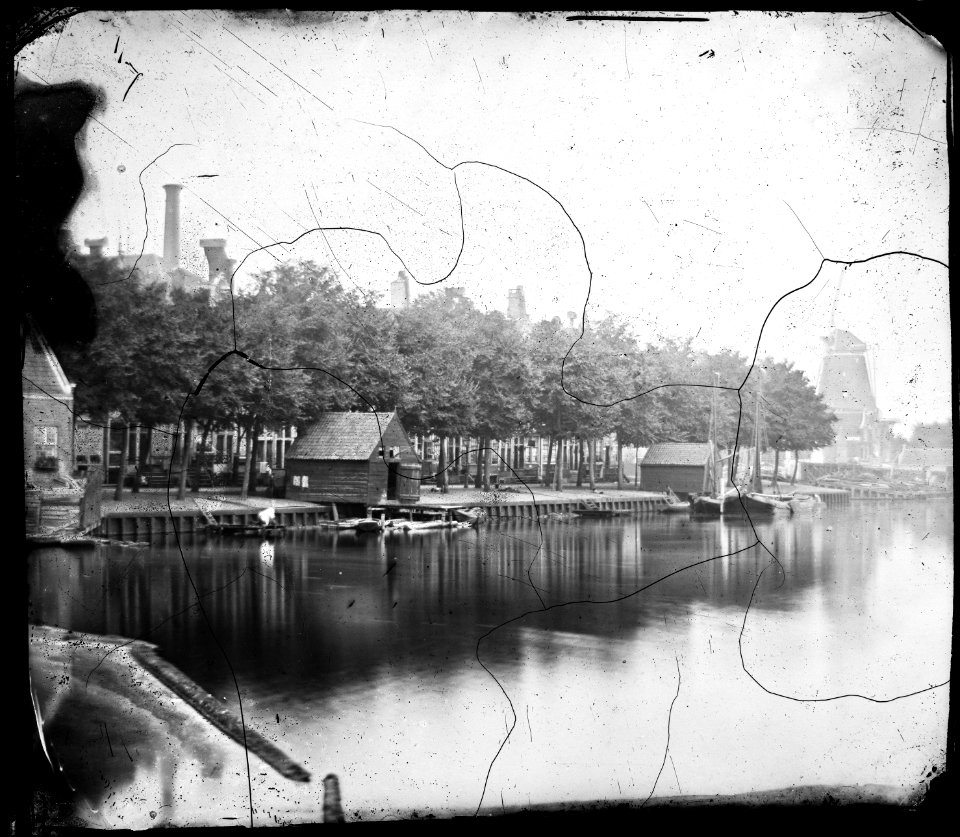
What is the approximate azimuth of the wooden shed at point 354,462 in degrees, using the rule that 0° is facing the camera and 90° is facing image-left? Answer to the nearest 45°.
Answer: approximately 315°
